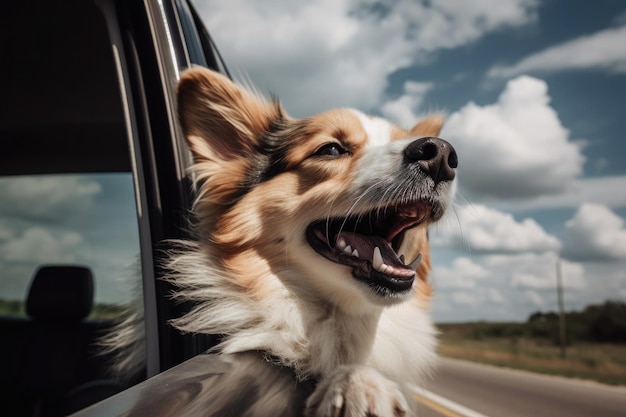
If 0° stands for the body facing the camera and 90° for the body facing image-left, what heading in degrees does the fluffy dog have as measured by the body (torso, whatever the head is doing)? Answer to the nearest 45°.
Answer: approximately 315°
